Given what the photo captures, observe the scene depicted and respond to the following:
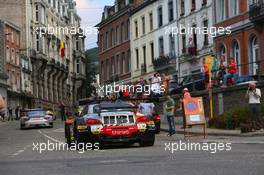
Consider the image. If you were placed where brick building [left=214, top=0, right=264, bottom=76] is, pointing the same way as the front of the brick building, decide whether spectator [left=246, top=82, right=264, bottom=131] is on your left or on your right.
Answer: on your left

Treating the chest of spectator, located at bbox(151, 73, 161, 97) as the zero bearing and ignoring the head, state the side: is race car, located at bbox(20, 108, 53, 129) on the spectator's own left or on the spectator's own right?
on the spectator's own right

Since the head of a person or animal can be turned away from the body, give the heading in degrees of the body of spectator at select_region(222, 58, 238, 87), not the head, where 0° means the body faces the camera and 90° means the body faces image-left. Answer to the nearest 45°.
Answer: approximately 45°

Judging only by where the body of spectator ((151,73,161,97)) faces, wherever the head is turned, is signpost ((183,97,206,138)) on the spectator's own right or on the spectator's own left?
on the spectator's own left

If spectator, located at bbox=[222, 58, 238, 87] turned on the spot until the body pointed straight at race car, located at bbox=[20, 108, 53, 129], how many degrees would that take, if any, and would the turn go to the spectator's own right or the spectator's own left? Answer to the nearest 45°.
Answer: approximately 90° to the spectator's own right
